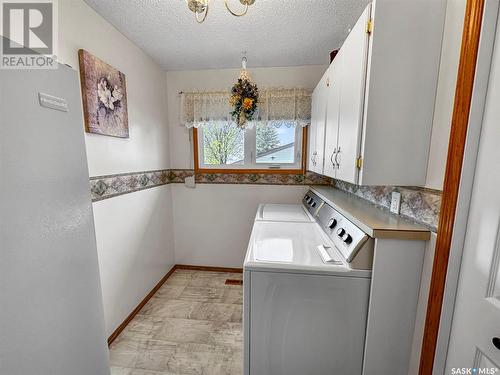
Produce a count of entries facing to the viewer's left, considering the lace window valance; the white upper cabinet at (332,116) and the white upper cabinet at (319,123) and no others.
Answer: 2

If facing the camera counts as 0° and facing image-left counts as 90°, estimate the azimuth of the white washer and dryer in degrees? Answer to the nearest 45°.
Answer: approximately 90°

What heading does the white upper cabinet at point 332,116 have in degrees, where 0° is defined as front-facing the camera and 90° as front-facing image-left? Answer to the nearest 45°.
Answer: approximately 90°

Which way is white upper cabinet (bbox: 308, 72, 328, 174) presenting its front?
to the viewer's left

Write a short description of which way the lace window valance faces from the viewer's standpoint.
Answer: facing the viewer

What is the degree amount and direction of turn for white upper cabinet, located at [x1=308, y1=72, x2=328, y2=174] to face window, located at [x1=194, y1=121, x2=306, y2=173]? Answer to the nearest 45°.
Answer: approximately 45° to its right

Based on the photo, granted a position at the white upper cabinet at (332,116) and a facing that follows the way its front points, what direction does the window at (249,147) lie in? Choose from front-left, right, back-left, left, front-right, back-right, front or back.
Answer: front-right

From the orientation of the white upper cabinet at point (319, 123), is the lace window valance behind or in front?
in front

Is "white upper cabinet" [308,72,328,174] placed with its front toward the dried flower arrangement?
yes

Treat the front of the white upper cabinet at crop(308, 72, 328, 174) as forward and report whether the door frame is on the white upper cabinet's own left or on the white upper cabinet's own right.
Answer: on the white upper cabinet's own left

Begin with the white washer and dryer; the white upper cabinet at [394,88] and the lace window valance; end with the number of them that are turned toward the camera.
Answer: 1

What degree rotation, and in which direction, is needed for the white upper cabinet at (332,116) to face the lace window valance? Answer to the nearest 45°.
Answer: approximately 45° to its right

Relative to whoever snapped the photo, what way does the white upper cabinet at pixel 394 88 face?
facing to the left of the viewer
